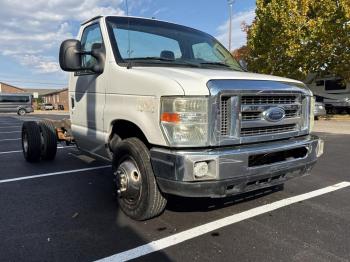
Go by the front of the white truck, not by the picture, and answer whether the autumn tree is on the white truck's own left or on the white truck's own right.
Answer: on the white truck's own left

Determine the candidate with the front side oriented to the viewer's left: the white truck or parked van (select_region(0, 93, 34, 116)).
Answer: the parked van

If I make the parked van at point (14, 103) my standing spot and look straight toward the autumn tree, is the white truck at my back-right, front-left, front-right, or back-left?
front-right

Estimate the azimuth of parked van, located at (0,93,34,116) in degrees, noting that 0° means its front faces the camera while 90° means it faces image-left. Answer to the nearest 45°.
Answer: approximately 90°

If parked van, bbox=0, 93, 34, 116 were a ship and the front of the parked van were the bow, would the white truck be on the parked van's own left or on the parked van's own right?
on the parked van's own left

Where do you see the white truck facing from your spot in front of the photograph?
facing the viewer and to the right of the viewer

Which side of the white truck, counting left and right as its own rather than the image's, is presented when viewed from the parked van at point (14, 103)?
back

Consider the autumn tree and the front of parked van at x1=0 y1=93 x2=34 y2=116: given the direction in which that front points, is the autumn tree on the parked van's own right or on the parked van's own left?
on the parked van's own left
